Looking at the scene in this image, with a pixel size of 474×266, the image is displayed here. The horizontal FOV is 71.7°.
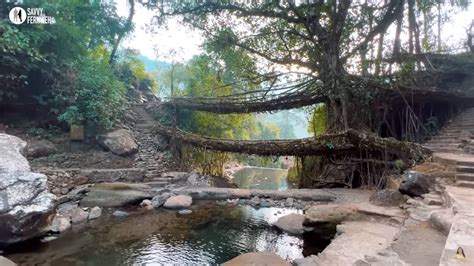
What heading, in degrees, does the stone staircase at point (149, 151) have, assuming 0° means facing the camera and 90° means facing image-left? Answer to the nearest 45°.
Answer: approximately 0°

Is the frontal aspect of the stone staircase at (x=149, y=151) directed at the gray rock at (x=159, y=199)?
yes

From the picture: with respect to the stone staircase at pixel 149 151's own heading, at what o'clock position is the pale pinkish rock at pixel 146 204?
The pale pinkish rock is roughly at 12 o'clock from the stone staircase.

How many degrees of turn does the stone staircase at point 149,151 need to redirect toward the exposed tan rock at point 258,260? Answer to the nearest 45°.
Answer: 0° — it already faces it

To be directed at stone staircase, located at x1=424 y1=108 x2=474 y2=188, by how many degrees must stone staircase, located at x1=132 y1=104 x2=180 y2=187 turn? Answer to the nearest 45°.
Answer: approximately 45° to its left

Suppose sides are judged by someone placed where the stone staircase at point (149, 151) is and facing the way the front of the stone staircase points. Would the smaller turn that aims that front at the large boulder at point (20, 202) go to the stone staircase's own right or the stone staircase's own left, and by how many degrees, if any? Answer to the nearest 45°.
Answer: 0° — it already faces it
